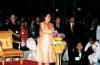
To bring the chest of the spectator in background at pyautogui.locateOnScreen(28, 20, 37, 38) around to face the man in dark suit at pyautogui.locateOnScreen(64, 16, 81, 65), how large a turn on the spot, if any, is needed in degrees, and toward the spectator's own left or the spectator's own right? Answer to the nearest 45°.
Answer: approximately 45° to the spectator's own left

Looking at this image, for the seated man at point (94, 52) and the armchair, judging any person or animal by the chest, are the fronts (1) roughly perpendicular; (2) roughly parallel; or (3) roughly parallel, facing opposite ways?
roughly perpendicular

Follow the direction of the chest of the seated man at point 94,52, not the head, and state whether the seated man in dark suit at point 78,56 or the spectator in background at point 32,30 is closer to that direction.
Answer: the seated man in dark suit

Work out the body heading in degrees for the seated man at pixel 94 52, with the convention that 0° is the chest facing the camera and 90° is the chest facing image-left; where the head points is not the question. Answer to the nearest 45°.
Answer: approximately 45°

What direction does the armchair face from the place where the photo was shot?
facing the viewer and to the right of the viewer

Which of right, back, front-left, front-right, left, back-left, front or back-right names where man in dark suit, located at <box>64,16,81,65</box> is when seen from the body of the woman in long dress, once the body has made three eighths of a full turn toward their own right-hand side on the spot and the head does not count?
back-right

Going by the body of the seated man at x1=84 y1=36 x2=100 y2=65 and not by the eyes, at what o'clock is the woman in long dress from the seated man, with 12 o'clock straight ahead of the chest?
The woman in long dress is roughly at 12 o'clock from the seated man.

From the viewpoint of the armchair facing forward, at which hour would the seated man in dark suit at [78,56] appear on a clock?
The seated man in dark suit is roughly at 11 o'clock from the armchair.

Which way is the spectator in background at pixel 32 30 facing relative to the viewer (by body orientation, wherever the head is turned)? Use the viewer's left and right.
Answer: facing the viewer

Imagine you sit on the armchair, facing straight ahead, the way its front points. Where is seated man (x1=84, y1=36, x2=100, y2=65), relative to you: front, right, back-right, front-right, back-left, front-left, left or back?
front-left

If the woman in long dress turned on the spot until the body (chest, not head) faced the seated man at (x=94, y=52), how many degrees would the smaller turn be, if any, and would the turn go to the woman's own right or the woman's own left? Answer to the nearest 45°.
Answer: approximately 90° to the woman's own left

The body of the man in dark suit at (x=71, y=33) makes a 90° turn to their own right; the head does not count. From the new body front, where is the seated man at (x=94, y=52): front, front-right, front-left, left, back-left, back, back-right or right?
back
